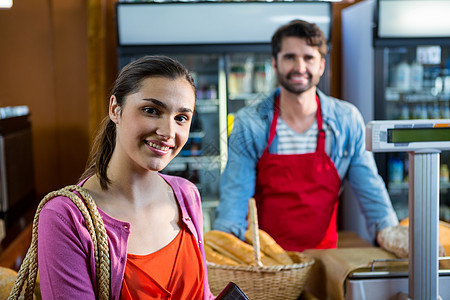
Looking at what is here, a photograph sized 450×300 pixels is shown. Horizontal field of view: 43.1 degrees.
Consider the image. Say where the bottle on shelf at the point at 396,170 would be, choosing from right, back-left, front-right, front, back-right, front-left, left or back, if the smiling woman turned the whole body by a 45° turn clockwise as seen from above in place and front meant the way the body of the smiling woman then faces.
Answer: back-left

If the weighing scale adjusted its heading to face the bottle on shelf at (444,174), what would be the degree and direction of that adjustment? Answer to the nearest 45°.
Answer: approximately 180°

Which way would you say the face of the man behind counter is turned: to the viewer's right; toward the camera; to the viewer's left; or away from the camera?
toward the camera

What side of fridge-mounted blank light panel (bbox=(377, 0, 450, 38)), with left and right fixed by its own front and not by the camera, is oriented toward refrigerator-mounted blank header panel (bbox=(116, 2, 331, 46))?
right

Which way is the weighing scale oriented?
toward the camera

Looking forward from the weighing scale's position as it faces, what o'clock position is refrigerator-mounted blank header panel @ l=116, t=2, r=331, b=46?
The refrigerator-mounted blank header panel is roughly at 5 o'clock from the weighing scale.

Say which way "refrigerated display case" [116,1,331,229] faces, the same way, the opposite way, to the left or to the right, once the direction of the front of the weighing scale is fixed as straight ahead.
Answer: the same way

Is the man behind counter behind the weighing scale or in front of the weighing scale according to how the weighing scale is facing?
behind

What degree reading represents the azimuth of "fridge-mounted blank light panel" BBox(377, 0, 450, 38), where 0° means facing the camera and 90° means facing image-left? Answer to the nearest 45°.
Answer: approximately 0°

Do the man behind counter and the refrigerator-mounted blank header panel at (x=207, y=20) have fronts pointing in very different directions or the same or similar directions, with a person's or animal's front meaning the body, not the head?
same or similar directions

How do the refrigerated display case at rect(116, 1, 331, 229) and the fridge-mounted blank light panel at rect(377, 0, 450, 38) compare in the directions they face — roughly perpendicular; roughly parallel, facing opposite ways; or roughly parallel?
roughly parallel

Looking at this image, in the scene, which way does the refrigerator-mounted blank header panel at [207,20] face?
toward the camera

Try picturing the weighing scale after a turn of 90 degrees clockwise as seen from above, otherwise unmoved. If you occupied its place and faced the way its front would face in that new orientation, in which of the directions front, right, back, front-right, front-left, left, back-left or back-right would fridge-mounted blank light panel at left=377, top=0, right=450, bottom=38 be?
right

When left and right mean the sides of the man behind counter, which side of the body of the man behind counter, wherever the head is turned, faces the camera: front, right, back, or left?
front

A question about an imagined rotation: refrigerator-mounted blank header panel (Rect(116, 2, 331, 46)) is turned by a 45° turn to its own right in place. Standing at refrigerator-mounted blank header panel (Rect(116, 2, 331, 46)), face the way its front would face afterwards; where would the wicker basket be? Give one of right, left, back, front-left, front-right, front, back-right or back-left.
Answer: front-left

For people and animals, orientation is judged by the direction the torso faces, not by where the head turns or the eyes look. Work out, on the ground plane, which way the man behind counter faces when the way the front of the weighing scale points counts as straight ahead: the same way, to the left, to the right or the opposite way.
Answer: the same way

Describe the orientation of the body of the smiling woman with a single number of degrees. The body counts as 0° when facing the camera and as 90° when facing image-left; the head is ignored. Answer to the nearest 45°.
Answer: approximately 315°
